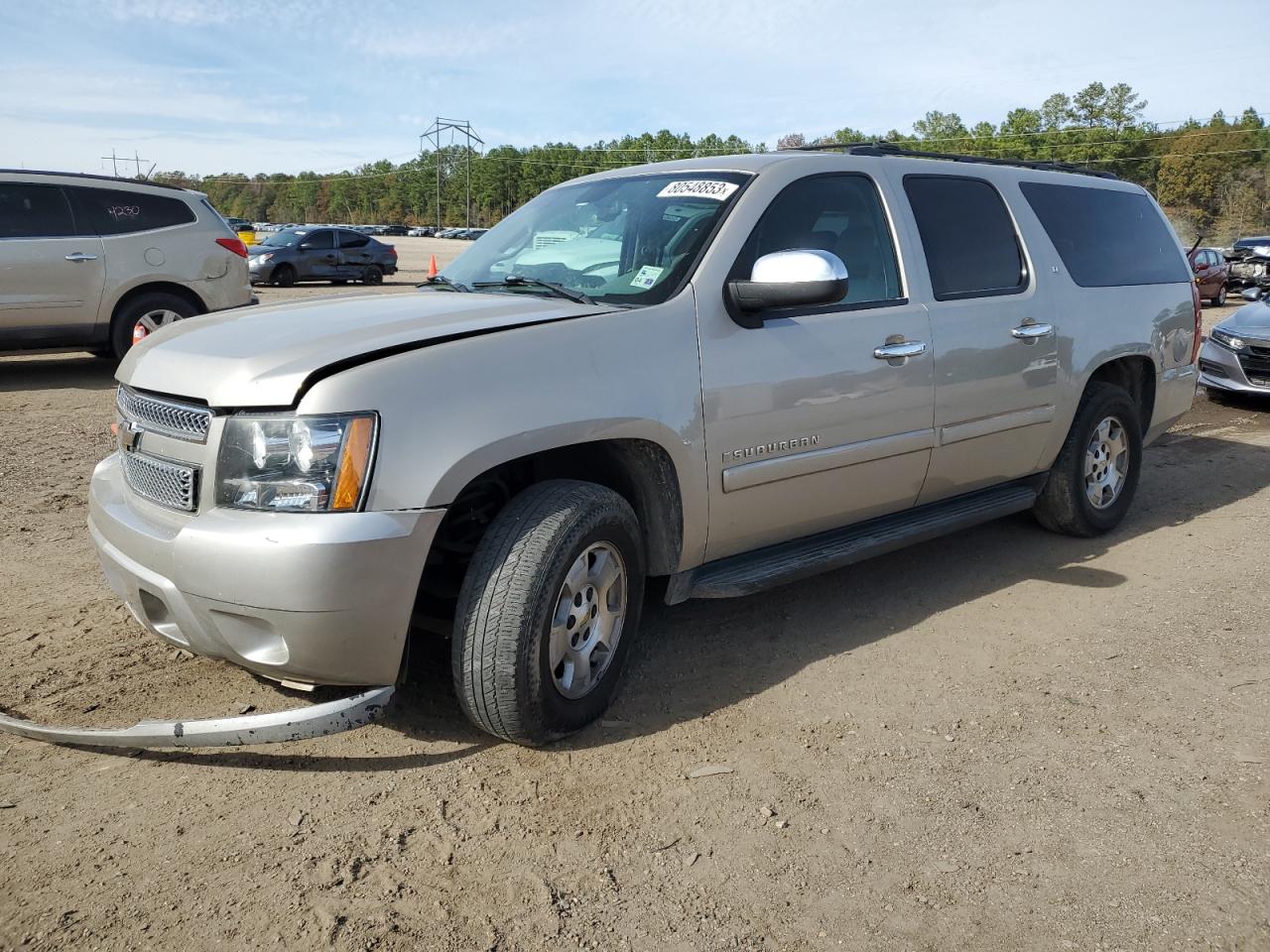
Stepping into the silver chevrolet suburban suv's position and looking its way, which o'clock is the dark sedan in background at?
The dark sedan in background is roughly at 4 o'clock from the silver chevrolet suburban suv.

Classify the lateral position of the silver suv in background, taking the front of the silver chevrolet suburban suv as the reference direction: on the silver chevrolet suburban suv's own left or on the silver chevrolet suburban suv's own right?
on the silver chevrolet suburban suv's own right

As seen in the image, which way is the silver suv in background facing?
to the viewer's left

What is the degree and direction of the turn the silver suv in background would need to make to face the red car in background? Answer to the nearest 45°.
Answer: approximately 180°
